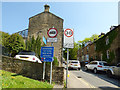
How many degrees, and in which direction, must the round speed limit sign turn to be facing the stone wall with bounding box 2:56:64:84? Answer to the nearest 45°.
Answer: approximately 90° to its right

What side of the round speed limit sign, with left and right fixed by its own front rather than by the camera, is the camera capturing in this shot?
front

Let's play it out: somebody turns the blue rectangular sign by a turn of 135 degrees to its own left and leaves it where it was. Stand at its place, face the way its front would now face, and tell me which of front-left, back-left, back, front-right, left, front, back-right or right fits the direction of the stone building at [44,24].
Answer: front-left

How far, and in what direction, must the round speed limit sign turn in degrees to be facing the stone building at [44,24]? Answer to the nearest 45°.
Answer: approximately 180°

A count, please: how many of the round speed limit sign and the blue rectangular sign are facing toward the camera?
2

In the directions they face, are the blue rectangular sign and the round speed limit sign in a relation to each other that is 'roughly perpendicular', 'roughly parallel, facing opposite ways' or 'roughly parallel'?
roughly parallel

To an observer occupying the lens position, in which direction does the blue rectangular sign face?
facing the viewer
